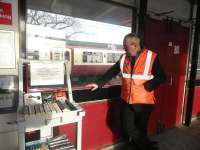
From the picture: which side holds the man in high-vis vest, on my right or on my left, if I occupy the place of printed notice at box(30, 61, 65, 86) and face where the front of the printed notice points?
on my left

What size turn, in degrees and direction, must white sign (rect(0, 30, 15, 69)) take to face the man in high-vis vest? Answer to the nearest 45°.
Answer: approximately 90° to its left

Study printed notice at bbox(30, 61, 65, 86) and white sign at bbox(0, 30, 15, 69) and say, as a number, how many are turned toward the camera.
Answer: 2

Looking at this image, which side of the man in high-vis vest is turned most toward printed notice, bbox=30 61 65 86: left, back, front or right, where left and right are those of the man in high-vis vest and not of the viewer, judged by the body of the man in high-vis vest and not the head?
front

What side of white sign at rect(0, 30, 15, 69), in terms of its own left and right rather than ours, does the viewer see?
front

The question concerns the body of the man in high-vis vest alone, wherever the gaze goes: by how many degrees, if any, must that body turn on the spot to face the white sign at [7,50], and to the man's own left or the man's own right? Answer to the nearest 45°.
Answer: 0° — they already face it

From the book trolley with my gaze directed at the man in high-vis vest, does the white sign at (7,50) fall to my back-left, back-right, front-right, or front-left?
back-left

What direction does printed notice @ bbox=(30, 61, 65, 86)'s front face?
toward the camera

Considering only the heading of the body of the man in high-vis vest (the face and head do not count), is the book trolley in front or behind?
in front

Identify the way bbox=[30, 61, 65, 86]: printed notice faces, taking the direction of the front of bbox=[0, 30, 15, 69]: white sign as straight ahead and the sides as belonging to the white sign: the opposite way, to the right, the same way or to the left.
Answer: the same way
